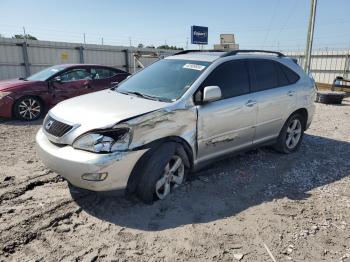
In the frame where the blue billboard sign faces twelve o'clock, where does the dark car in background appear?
The dark car in background is roughly at 1 o'clock from the blue billboard sign.

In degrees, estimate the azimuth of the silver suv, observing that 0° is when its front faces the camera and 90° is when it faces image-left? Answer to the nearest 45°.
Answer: approximately 45°

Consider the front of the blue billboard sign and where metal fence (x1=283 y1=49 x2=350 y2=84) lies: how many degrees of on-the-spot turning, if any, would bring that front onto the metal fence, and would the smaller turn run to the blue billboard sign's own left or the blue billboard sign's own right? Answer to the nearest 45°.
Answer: approximately 90° to the blue billboard sign's own left

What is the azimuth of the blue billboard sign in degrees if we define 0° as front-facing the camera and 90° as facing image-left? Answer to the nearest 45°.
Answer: approximately 0°

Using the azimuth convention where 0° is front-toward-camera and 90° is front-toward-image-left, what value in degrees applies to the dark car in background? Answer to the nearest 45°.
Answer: approximately 45°

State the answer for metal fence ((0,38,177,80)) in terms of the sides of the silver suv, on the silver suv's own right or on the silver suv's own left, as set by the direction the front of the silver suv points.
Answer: on the silver suv's own right

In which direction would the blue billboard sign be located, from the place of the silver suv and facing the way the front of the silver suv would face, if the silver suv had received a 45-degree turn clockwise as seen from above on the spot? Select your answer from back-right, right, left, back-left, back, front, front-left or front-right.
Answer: right

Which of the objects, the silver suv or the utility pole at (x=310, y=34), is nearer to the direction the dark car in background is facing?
the silver suv

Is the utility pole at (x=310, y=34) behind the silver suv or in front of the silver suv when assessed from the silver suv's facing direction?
behind
